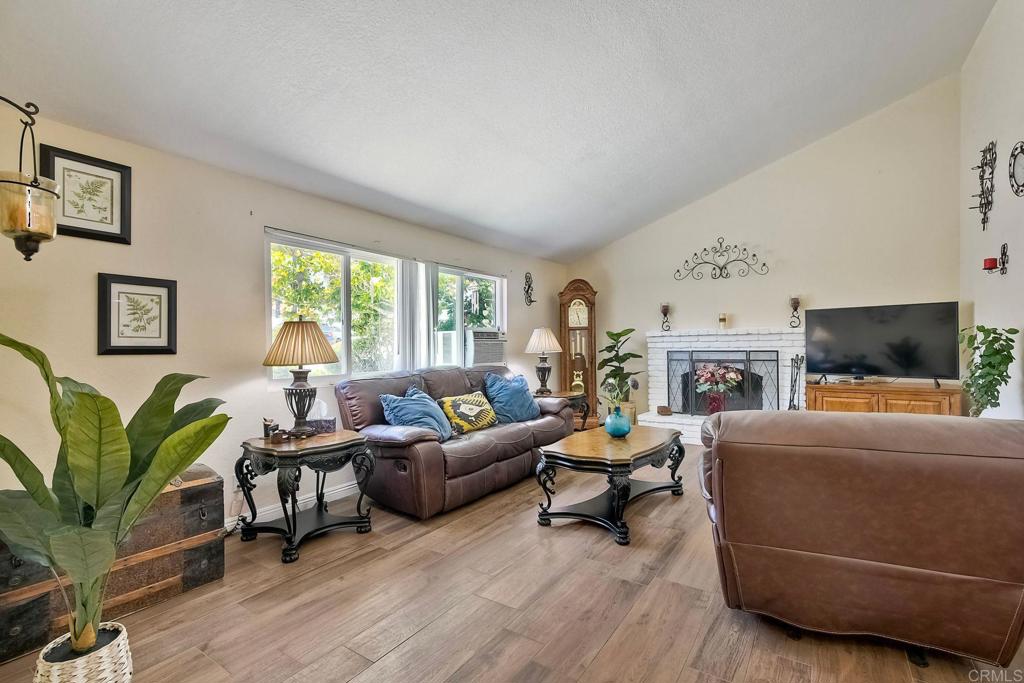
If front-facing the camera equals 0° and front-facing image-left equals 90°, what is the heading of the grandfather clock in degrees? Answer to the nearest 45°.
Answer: approximately 0°

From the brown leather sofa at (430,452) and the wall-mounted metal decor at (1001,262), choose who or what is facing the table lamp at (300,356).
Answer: the wall-mounted metal decor

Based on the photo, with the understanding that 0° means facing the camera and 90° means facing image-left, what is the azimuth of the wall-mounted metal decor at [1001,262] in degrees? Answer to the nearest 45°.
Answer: approximately 45°

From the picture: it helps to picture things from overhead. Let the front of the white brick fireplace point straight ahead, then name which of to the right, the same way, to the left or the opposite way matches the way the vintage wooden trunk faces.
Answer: to the left

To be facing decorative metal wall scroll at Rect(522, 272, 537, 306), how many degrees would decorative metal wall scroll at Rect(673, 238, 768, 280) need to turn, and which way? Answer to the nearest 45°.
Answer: approximately 90° to its right

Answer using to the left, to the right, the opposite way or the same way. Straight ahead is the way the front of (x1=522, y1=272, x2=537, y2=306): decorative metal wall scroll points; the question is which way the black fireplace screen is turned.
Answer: to the right
